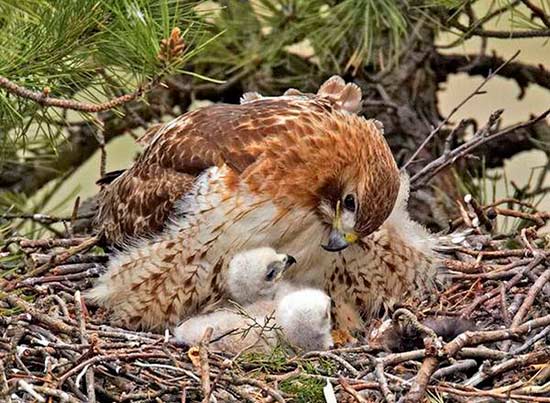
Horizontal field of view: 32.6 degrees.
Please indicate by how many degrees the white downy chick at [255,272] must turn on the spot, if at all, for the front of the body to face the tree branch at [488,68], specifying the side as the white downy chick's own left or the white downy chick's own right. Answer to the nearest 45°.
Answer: approximately 45° to the white downy chick's own left

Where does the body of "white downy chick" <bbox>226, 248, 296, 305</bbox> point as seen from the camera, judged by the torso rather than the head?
to the viewer's right

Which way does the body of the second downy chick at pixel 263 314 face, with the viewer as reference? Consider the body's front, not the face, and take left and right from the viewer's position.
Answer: facing to the right of the viewer

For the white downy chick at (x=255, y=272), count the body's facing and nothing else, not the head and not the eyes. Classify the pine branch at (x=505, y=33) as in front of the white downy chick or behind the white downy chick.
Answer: in front

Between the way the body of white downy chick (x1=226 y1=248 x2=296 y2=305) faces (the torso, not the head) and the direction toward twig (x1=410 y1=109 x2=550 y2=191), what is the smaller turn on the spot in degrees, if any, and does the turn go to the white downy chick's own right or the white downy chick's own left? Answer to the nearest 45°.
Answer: approximately 45° to the white downy chick's own left

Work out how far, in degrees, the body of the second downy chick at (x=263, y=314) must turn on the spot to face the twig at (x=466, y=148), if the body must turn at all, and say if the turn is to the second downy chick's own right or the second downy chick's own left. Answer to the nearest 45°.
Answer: approximately 45° to the second downy chick's own left

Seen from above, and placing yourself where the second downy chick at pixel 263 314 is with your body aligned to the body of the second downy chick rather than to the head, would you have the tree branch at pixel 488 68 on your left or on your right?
on your left
